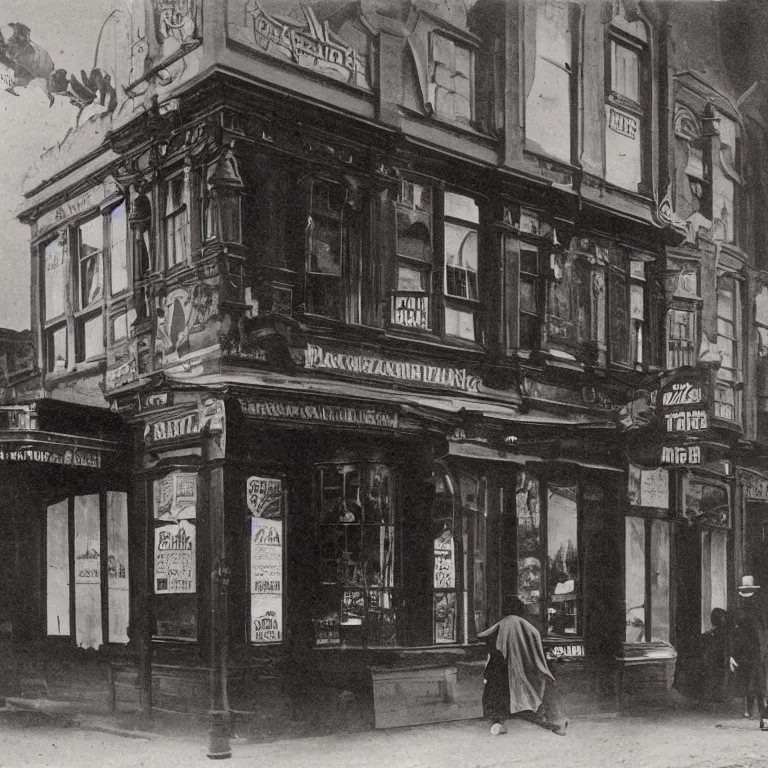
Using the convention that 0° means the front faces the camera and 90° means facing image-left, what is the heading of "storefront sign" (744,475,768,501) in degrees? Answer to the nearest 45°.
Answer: approximately 0°

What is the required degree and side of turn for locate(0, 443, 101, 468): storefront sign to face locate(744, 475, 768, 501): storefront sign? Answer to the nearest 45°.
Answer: approximately 135° to its left

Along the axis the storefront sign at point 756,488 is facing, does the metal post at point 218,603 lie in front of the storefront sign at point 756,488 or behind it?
in front
